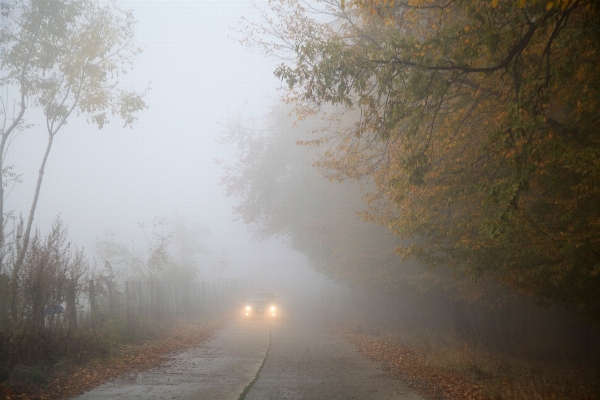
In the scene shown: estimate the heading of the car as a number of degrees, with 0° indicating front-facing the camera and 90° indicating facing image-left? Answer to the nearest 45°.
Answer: approximately 0°

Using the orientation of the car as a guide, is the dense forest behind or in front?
in front
